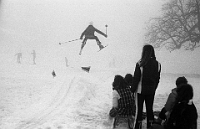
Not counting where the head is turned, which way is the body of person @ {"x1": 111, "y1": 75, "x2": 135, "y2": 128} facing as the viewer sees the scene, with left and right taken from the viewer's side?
facing away from the viewer and to the left of the viewer

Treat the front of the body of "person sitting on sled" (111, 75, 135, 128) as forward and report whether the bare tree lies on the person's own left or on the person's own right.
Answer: on the person's own right

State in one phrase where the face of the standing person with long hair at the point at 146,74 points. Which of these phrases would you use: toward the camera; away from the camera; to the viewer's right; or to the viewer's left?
away from the camera

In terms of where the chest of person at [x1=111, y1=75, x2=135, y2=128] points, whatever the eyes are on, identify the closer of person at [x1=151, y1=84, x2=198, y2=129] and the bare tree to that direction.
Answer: the bare tree
